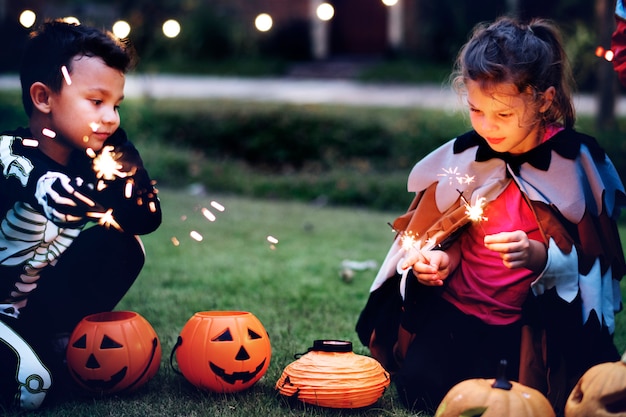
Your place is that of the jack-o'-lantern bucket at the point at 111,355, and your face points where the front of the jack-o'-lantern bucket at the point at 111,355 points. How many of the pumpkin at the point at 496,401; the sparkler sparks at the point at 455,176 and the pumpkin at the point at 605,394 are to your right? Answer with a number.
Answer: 0

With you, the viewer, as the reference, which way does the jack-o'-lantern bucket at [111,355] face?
facing the viewer and to the left of the viewer

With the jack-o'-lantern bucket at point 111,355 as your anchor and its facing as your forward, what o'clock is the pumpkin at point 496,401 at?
The pumpkin is roughly at 9 o'clock from the jack-o'-lantern bucket.

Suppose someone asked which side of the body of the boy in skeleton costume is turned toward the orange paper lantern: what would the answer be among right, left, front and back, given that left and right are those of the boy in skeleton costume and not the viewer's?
front

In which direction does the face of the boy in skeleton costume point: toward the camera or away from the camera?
toward the camera

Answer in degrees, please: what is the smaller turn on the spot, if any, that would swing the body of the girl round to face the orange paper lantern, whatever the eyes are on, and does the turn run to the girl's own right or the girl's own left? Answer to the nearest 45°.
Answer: approximately 45° to the girl's own right

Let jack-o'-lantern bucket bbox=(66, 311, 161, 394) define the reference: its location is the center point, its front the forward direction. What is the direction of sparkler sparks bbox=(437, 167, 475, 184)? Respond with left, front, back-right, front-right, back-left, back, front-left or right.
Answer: back-left

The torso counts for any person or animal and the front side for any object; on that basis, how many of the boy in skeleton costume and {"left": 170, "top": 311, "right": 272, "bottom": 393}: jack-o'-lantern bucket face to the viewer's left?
0

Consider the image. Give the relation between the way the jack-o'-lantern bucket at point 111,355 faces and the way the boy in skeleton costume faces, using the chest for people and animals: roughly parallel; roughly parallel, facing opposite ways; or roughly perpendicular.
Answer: roughly perpendicular

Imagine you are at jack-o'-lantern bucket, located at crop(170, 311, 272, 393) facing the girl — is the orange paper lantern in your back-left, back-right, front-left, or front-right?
front-right

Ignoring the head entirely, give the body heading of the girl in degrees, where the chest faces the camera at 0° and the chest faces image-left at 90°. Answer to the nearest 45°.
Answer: approximately 45°

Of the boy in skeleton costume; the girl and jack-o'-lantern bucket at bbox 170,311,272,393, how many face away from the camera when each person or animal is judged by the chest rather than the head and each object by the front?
0

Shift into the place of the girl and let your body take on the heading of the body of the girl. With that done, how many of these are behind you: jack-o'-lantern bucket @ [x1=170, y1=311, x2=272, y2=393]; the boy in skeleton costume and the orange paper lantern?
0

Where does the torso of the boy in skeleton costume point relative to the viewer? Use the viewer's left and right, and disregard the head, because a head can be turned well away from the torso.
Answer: facing the viewer and to the right of the viewer

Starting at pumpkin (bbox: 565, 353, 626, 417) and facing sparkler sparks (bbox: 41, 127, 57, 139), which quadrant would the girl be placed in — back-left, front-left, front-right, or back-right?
front-right

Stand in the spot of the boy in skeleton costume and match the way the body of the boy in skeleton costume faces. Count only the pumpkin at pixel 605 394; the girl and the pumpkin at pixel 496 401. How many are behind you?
0

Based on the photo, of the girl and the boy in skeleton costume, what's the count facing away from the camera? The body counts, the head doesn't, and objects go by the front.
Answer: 0
